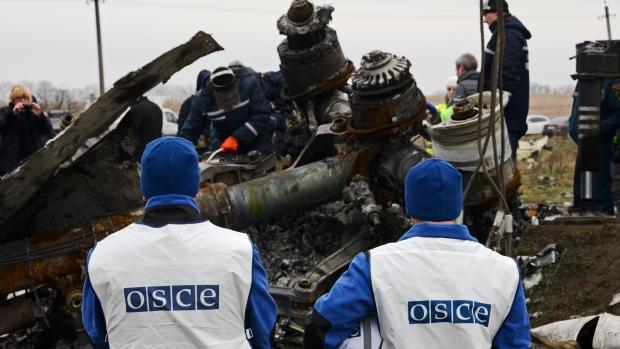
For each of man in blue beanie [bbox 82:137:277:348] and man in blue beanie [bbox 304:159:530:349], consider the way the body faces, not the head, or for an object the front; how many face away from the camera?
2

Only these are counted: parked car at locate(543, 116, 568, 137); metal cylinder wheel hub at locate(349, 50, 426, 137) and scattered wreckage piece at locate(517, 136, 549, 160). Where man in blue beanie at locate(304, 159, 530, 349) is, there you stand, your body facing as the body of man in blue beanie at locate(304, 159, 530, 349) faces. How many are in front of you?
3

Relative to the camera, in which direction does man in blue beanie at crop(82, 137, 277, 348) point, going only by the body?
away from the camera

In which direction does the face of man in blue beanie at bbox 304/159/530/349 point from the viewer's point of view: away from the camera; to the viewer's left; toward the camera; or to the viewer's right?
away from the camera

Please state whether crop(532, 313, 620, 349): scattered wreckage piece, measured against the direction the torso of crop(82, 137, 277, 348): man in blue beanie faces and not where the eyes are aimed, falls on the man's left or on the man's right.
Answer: on the man's right

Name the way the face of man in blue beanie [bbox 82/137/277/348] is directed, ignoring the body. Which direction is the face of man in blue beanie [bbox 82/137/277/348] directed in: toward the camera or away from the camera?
away from the camera

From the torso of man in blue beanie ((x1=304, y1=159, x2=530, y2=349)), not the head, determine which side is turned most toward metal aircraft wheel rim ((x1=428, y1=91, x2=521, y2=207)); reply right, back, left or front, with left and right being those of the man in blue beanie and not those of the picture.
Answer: front

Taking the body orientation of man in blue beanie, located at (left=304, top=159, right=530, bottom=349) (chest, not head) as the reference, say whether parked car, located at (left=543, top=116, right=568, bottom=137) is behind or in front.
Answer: in front

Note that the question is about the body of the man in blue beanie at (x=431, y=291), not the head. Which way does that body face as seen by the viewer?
away from the camera

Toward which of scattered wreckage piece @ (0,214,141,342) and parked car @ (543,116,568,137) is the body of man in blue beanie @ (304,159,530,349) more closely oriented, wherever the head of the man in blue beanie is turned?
the parked car

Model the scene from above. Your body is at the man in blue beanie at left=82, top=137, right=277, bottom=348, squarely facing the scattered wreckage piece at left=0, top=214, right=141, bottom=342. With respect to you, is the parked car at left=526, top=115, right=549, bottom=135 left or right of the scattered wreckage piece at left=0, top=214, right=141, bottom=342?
right

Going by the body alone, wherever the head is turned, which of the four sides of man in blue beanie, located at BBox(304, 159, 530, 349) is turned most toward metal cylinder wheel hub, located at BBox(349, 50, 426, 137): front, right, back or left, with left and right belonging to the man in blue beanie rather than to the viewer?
front

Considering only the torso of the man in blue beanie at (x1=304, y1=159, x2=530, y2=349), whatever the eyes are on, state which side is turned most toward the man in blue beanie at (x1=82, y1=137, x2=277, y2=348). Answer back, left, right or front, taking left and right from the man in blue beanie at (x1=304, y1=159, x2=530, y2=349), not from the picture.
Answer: left

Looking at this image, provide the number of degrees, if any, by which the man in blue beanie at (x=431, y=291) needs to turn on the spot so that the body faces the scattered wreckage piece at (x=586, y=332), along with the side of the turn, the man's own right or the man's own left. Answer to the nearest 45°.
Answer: approximately 45° to the man's own right

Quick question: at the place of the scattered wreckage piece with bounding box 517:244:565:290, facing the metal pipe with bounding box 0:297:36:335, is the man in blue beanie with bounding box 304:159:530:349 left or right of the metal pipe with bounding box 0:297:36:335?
left

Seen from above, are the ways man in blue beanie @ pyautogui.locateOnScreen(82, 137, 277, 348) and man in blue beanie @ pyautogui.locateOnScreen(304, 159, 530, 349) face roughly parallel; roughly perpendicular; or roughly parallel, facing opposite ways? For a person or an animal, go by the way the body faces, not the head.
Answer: roughly parallel
